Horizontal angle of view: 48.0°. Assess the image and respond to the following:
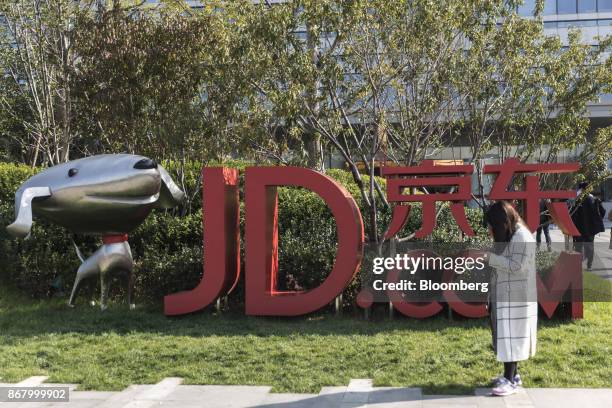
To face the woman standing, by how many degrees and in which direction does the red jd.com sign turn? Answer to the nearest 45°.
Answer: approximately 45° to its left

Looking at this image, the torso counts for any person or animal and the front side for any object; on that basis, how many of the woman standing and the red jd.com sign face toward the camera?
1

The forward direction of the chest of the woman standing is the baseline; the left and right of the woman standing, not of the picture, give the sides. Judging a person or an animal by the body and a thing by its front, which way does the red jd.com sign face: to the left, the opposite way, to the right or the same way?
to the left

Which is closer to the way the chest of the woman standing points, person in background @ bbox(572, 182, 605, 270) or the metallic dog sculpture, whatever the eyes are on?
the metallic dog sculpture

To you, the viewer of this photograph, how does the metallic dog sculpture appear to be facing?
facing the viewer and to the right of the viewer

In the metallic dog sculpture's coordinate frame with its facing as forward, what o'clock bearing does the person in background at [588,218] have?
The person in background is roughly at 10 o'clock from the metallic dog sculpture.

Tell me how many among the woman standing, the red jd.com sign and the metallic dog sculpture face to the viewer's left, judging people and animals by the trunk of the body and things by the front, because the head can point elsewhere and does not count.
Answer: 1

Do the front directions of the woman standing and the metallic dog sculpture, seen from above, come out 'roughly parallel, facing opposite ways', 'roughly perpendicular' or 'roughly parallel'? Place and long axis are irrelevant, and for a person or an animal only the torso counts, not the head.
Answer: roughly parallel, facing opposite ways

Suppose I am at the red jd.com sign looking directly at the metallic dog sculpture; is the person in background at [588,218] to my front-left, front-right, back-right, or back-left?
back-right

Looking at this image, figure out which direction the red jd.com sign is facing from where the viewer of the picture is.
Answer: facing the viewer

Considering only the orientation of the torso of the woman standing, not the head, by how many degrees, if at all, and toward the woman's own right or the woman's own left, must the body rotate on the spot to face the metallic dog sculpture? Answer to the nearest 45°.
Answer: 0° — they already face it

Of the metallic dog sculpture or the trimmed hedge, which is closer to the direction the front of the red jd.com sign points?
the metallic dog sculpture

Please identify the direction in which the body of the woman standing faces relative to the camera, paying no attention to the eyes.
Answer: to the viewer's left

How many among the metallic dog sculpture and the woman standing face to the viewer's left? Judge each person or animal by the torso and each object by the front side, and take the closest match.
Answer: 1

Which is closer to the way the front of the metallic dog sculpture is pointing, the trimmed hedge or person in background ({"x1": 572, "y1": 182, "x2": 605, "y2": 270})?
the person in background

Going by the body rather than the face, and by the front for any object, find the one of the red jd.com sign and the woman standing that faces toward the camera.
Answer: the red jd.com sign
